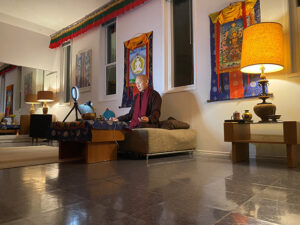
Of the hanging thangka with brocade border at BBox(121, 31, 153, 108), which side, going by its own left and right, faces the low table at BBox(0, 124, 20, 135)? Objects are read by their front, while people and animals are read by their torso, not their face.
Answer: right

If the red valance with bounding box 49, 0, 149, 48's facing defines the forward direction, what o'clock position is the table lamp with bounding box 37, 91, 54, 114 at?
The table lamp is roughly at 3 o'clock from the red valance.

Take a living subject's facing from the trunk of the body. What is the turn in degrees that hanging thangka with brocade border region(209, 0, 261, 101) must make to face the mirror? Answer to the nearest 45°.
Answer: approximately 45° to its right

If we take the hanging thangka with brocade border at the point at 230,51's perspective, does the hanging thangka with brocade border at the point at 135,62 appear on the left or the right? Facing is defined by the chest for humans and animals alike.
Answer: on its right

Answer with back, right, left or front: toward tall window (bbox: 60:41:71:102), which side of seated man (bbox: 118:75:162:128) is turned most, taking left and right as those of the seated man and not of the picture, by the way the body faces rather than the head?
right

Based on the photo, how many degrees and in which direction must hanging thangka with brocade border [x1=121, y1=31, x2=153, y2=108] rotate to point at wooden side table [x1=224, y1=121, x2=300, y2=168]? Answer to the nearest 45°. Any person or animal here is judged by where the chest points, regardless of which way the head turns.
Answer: approximately 90° to its left

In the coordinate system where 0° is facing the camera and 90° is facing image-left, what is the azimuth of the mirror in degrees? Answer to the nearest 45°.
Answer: approximately 315°

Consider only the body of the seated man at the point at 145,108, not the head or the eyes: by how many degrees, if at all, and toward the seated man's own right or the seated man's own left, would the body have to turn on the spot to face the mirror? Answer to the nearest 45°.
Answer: approximately 90° to the seated man's own right
